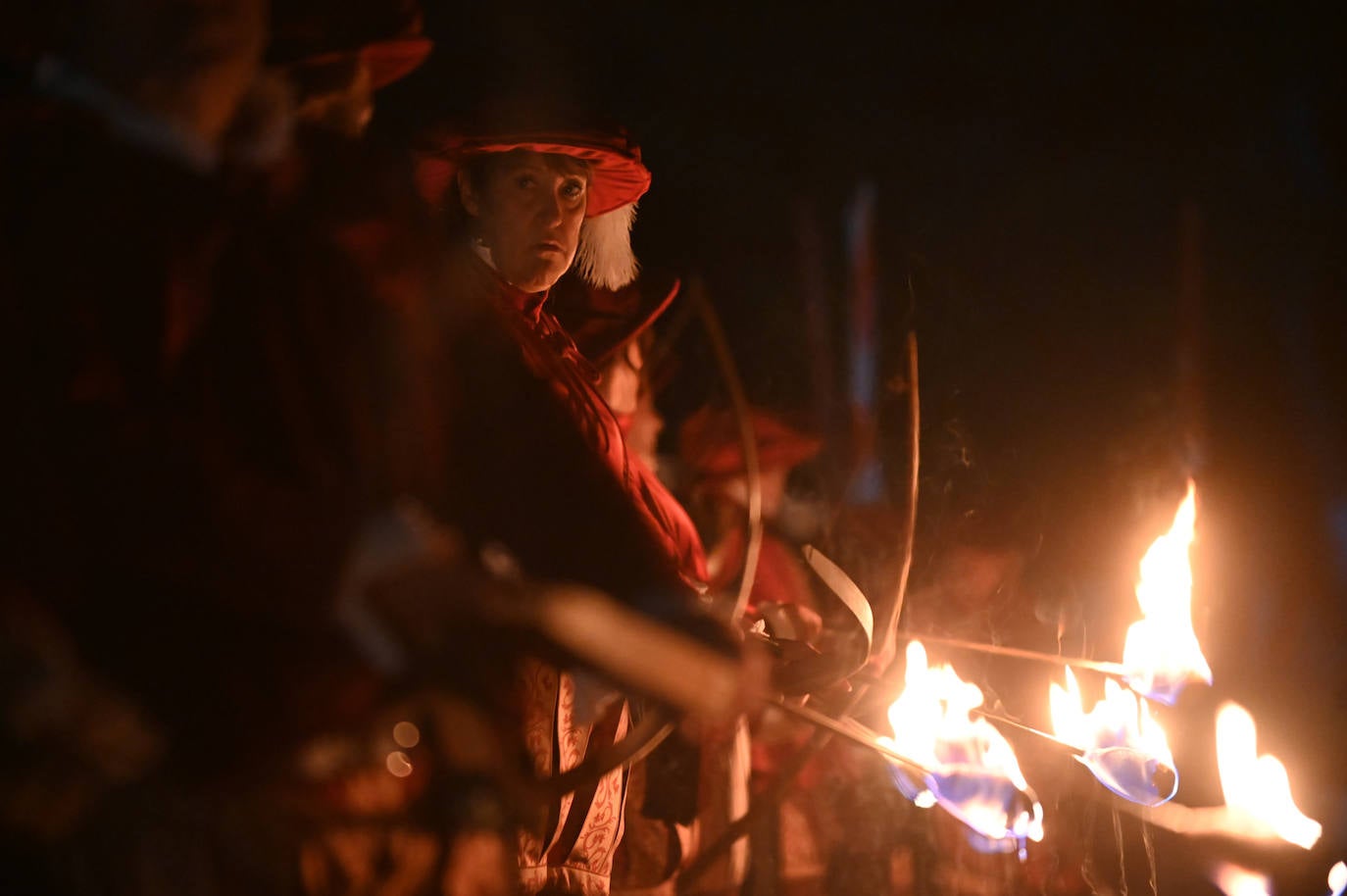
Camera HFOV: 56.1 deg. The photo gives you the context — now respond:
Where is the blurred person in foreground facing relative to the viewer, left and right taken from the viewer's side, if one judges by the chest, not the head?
facing to the right of the viewer

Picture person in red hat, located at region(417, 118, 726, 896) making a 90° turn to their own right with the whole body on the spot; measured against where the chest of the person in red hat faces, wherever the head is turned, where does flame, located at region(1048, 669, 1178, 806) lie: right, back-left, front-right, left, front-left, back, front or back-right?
back-left

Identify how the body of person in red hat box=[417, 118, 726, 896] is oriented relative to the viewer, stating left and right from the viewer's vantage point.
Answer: facing the viewer and to the right of the viewer

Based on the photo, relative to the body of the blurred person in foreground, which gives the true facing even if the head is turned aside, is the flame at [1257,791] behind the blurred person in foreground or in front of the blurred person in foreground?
in front

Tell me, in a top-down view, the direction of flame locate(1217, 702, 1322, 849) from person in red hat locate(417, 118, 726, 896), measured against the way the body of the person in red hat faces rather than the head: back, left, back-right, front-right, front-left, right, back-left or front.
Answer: front-left

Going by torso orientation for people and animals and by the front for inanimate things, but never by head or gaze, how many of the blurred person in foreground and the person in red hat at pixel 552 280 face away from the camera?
0

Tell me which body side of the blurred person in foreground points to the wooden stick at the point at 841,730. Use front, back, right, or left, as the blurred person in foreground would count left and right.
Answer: front
